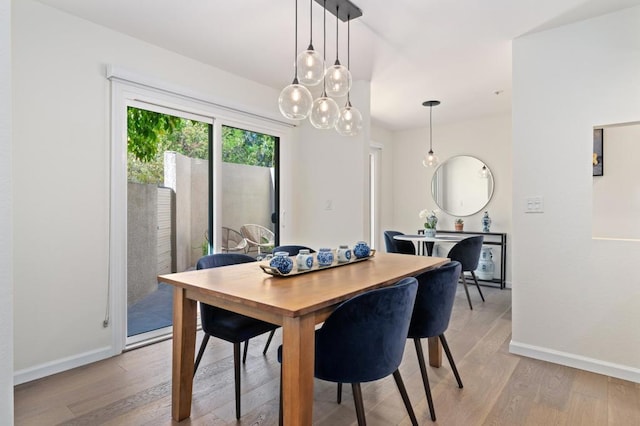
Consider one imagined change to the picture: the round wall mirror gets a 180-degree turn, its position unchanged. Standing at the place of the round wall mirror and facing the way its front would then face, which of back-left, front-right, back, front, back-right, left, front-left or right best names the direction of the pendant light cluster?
back

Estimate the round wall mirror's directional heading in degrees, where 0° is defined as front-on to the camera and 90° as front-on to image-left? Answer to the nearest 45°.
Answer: approximately 0°

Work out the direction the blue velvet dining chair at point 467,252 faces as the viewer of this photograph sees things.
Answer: facing away from the viewer and to the left of the viewer

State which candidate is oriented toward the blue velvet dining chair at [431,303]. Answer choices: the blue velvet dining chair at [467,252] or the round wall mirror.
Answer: the round wall mirror

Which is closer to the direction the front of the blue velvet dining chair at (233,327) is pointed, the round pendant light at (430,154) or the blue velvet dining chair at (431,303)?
the blue velvet dining chair

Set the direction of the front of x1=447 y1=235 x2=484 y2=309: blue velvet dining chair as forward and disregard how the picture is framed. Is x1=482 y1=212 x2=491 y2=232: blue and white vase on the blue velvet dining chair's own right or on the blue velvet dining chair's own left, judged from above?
on the blue velvet dining chair's own right

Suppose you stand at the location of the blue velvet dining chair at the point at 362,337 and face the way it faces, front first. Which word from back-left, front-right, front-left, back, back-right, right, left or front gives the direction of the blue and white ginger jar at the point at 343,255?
front-right

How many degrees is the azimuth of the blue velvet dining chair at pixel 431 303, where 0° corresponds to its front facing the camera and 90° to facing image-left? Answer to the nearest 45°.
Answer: approximately 135°

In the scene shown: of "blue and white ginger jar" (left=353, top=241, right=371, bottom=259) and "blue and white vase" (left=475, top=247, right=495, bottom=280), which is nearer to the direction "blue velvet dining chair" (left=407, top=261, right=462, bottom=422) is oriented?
the blue and white ginger jar

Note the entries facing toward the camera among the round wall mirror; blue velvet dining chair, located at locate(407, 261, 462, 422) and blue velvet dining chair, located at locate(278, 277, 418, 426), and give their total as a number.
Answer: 1

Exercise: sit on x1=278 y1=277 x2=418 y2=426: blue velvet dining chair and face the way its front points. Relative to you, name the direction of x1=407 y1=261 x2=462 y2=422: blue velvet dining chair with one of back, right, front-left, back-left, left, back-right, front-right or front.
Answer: right

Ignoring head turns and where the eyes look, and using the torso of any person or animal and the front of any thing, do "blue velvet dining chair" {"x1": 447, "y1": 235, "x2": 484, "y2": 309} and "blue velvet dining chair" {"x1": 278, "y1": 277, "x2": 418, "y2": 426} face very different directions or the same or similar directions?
same or similar directions

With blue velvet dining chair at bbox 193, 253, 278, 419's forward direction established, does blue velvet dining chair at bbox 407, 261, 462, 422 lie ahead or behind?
ahead

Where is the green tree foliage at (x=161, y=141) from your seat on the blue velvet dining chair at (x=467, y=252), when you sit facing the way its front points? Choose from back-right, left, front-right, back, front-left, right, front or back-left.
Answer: left

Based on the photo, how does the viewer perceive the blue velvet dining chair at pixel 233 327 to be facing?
facing the viewer and to the right of the viewer

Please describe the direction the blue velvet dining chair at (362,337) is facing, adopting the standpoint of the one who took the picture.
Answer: facing away from the viewer and to the left of the viewer

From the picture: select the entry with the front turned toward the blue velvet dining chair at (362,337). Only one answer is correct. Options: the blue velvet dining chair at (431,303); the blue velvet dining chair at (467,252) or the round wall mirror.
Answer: the round wall mirror

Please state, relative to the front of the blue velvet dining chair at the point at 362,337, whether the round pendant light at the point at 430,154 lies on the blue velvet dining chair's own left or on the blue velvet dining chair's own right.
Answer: on the blue velvet dining chair's own right
